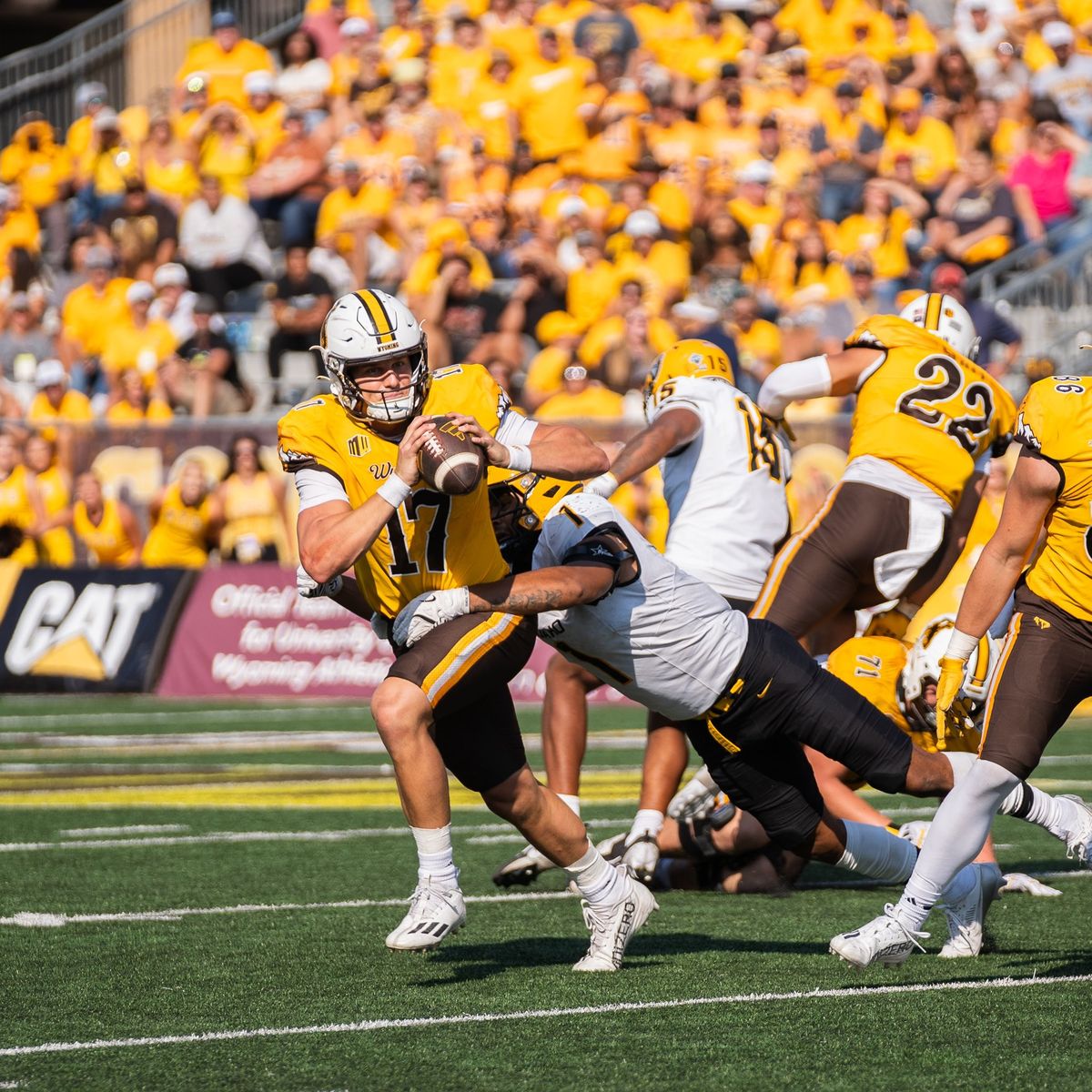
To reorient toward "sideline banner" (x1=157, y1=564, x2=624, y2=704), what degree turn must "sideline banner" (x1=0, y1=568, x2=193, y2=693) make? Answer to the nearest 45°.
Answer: approximately 45° to its left

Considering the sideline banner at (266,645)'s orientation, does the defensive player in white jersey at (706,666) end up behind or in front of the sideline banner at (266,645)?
in front

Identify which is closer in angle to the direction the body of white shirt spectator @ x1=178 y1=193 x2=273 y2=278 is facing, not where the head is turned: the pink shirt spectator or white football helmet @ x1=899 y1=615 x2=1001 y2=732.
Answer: the white football helmet

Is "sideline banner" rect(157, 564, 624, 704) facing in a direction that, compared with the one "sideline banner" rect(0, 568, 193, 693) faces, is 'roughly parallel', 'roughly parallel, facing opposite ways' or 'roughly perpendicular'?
roughly parallel

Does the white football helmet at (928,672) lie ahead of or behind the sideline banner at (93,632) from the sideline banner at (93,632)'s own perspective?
ahead

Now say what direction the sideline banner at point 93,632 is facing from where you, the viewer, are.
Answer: facing the viewer

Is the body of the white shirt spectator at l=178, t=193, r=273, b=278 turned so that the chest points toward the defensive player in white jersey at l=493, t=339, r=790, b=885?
yes

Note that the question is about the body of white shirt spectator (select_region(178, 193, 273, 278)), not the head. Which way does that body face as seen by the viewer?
toward the camera

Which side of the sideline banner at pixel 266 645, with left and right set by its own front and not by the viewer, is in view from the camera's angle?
front

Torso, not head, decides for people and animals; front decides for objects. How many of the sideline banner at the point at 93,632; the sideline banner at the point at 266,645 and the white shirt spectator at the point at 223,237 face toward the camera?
3

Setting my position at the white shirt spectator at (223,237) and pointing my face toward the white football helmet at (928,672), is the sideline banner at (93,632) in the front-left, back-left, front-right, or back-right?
front-right

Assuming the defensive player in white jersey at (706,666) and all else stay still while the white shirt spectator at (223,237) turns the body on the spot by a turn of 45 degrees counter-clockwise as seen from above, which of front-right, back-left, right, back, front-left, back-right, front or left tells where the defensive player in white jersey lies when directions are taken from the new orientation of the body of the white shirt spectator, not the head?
front-right

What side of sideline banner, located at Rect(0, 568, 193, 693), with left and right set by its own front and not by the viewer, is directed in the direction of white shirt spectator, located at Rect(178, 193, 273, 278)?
back

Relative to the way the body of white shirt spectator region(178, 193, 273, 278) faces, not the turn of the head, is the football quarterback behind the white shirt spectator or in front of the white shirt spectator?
in front

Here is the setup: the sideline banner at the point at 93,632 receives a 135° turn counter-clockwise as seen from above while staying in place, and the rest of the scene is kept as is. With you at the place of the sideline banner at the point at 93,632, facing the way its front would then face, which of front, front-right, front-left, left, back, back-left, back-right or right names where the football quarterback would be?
back-right

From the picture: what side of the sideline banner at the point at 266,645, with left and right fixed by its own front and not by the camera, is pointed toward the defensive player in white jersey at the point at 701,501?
front
